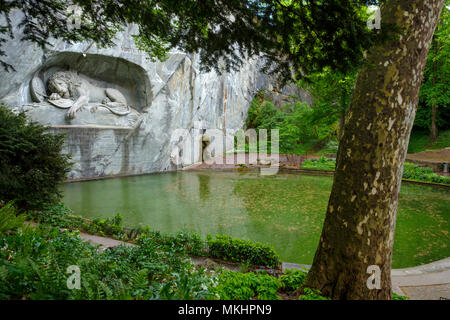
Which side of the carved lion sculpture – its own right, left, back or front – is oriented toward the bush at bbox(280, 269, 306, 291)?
left

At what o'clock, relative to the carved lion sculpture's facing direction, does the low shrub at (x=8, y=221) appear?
The low shrub is roughly at 9 o'clock from the carved lion sculpture.

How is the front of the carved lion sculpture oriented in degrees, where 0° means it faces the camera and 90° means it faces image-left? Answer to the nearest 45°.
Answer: approximately 90°

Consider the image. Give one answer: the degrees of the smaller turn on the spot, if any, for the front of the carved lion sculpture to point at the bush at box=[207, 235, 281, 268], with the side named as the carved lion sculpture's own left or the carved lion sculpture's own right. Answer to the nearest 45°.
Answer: approximately 90° to the carved lion sculpture's own left

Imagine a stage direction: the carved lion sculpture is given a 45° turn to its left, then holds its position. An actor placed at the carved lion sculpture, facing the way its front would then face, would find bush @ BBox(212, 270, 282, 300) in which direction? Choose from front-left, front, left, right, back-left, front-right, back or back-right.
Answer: front-left

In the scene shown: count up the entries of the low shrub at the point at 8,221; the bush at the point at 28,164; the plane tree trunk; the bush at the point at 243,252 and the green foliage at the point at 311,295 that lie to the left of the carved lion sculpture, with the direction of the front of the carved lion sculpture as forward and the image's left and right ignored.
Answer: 5

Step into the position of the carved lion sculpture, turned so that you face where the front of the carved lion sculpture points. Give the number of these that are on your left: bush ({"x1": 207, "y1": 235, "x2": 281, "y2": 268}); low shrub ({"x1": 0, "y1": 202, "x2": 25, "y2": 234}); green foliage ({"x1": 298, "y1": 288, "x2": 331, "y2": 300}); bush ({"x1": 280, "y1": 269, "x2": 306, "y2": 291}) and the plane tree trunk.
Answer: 5

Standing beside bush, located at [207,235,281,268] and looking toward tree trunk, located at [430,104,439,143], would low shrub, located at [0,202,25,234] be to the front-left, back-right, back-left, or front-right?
back-left

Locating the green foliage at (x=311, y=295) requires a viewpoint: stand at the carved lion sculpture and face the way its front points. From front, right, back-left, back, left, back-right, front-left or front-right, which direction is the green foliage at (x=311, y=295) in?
left

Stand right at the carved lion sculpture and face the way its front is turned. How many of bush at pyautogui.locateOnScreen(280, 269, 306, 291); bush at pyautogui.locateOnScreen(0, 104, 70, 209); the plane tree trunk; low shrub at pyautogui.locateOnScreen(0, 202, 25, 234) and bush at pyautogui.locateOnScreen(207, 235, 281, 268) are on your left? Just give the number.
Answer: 5

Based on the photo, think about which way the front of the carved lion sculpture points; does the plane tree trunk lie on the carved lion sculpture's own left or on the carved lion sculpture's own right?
on the carved lion sculpture's own left

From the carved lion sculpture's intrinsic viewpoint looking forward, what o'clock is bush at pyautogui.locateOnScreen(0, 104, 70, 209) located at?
The bush is roughly at 9 o'clock from the carved lion sculpture.
